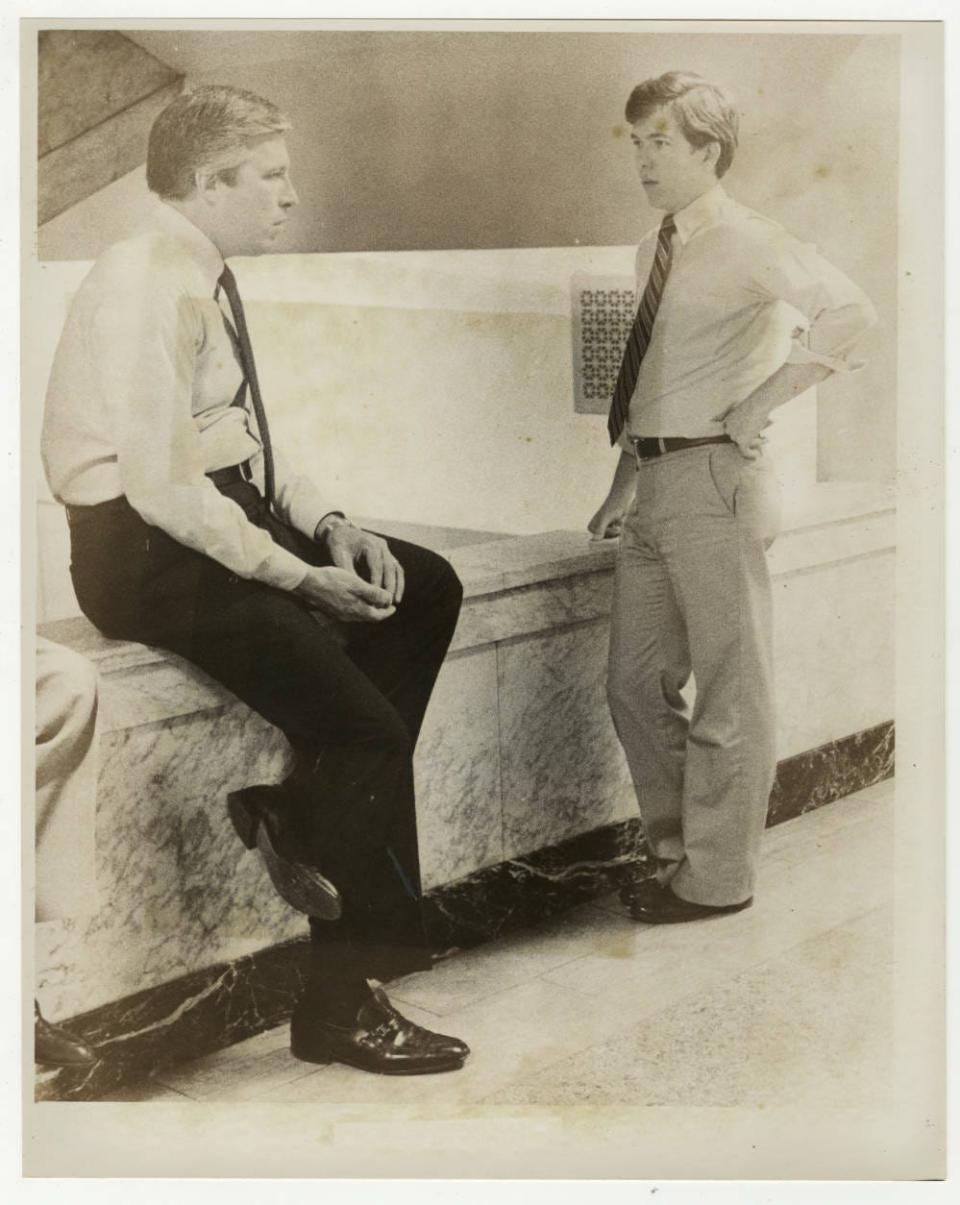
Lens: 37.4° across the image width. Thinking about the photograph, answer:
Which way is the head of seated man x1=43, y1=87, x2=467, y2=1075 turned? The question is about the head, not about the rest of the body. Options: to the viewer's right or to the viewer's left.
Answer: to the viewer's right

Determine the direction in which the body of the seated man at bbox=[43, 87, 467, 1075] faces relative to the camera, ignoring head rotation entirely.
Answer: to the viewer's right
